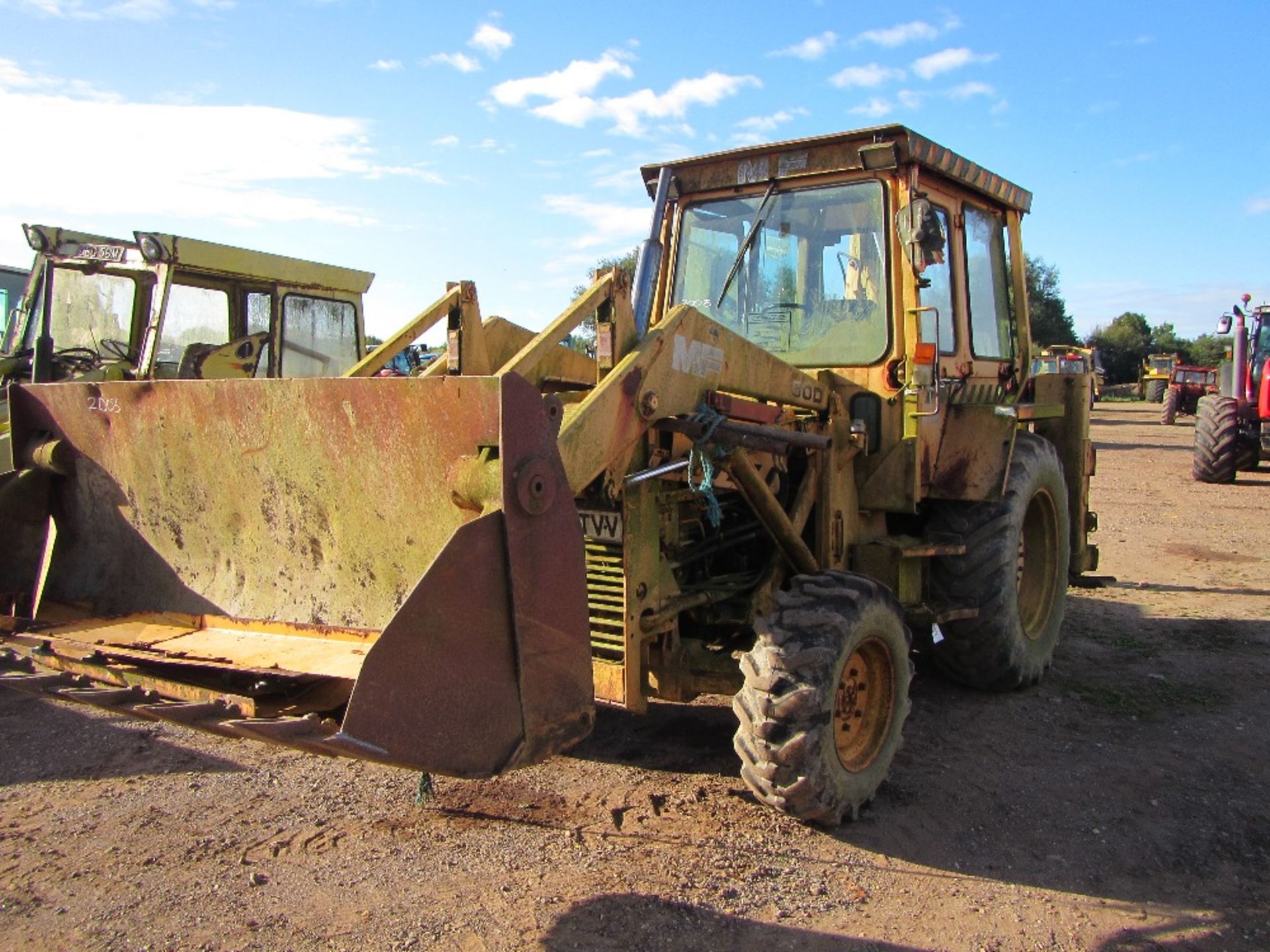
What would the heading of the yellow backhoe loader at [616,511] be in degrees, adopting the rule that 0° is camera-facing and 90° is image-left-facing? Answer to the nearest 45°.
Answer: approximately 45°

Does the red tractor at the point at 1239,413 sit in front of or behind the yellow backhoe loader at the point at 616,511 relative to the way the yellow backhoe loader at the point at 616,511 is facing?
behind

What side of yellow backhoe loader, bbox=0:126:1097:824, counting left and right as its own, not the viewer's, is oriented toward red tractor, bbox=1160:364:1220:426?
back
